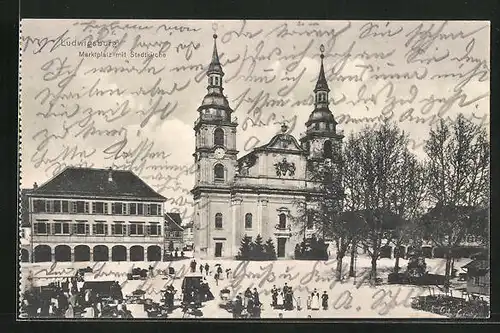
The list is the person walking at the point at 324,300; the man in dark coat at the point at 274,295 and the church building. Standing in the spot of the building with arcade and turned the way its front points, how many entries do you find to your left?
3

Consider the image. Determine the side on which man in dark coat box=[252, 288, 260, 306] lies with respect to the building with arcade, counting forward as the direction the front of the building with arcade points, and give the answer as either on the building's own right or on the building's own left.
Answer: on the building's own left

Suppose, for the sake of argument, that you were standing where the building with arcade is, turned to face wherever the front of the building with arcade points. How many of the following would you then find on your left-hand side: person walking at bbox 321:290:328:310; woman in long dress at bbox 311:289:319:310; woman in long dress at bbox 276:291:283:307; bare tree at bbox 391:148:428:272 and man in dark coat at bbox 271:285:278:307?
5

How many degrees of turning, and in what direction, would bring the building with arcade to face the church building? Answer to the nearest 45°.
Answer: approximately 90° to its left

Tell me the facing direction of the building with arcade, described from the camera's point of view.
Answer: facing the viewer

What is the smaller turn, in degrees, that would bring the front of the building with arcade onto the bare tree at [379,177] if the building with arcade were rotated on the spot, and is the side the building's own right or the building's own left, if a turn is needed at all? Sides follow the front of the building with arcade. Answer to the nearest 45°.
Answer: approximately 90° to the building's own left

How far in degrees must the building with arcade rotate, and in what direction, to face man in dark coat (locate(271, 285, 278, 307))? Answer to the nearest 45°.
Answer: approximately 90° to its left

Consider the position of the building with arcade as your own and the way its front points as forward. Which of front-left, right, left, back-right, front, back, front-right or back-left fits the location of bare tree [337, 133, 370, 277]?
left

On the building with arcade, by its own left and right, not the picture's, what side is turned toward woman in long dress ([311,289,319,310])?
front

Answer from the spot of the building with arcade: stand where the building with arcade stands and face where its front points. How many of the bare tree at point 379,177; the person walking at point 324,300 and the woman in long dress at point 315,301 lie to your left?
3
